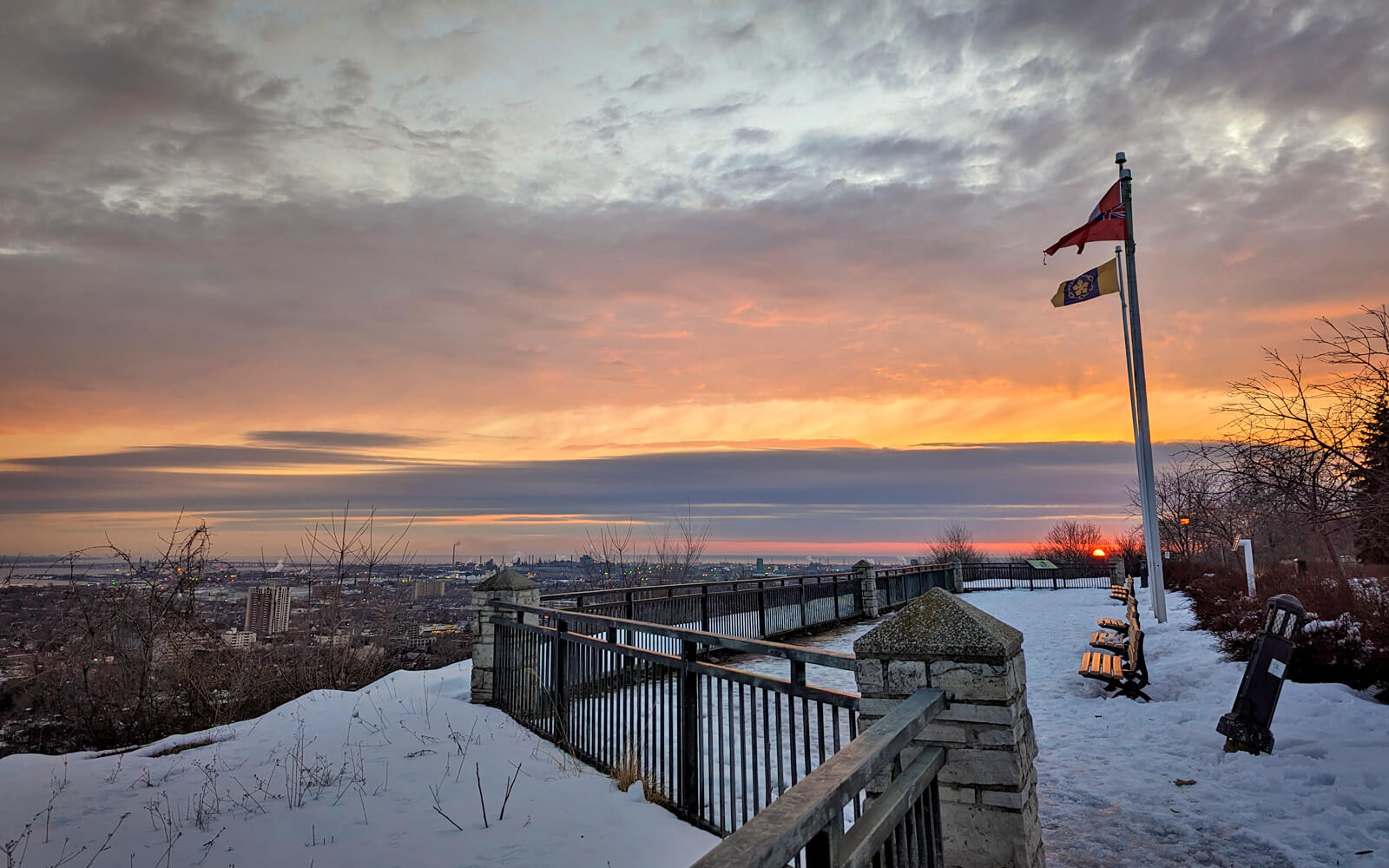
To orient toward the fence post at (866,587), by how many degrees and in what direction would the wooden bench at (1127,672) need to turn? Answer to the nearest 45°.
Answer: approximately 45° to its right

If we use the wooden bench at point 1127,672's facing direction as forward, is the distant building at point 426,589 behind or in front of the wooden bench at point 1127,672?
in front

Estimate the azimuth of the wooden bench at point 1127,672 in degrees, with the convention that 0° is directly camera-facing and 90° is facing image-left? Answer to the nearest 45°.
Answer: approximately 90°

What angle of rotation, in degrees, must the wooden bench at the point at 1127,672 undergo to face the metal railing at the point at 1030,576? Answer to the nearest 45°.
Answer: approximately 90° to its right

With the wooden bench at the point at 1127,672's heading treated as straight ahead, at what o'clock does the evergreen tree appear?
The evergreen tree is roughly at 4 o'clock from the wooden bench.

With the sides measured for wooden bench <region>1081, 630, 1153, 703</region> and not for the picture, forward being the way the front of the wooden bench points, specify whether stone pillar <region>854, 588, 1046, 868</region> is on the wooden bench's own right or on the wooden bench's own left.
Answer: on the wooden bench's own left

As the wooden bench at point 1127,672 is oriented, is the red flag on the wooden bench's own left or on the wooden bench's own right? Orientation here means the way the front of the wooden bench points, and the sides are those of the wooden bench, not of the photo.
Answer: on the wooden bench's own right

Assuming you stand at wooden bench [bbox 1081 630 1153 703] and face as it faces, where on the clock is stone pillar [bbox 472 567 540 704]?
The stone pillar is roughly at 11 o'clock from the wooden bench.

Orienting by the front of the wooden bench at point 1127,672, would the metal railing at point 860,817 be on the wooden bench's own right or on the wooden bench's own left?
on the wooden bench's own left
